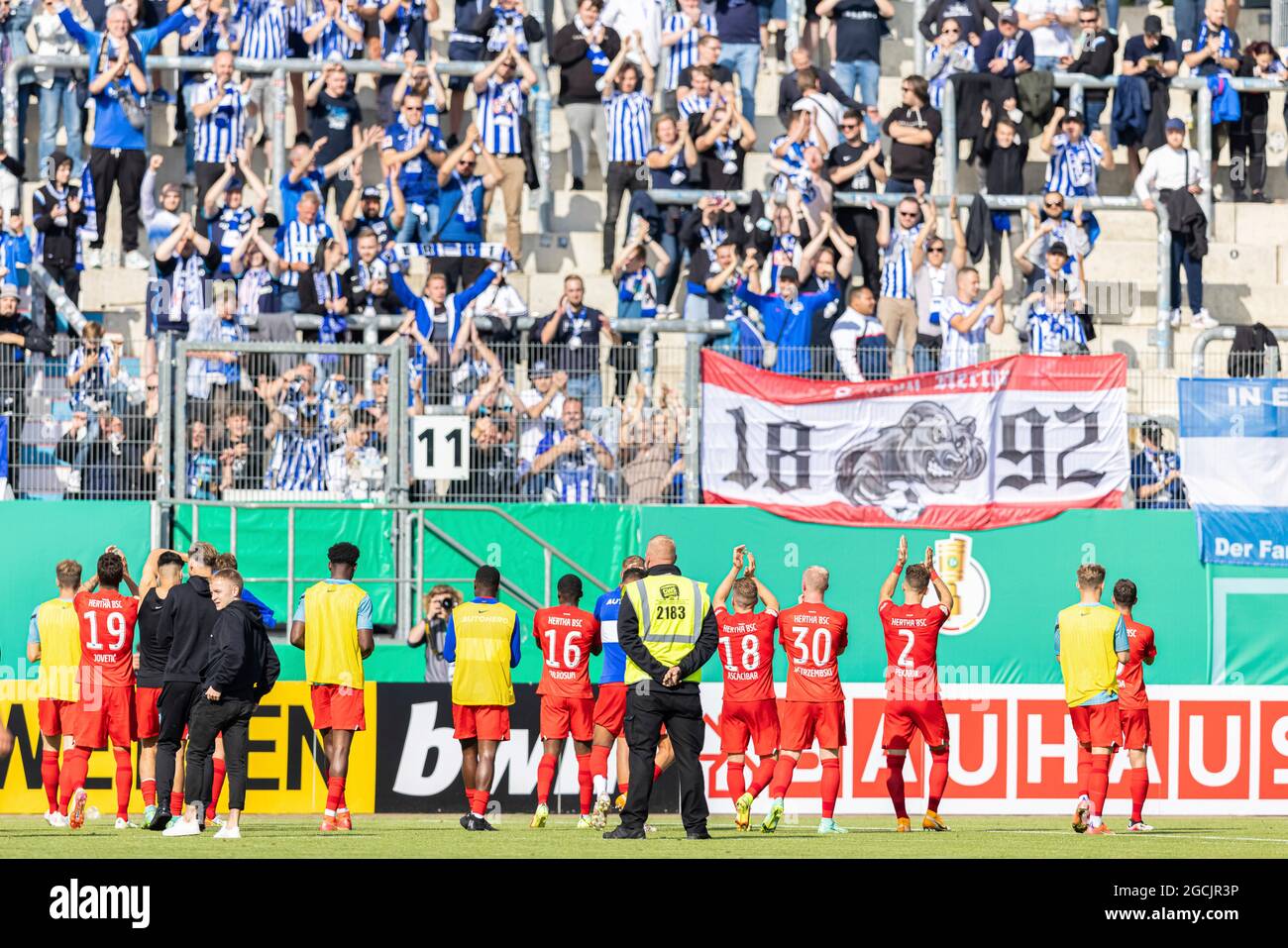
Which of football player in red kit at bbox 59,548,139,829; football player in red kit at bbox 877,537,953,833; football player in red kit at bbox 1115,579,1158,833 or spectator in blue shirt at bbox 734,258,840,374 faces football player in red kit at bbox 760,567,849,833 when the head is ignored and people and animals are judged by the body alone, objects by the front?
the spectator in blue shirt

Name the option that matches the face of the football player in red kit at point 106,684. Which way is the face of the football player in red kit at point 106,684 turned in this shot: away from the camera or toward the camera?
away from the camera

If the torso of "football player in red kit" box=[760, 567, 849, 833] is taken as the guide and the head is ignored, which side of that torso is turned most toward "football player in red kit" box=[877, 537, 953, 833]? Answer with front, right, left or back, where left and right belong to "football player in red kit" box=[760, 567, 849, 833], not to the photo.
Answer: right

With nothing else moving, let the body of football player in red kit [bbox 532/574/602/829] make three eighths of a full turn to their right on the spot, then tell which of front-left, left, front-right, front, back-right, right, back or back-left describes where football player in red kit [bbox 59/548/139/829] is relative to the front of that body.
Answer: back-right

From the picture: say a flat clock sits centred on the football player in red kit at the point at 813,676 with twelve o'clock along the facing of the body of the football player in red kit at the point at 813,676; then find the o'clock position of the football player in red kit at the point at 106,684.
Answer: the football player in red kit at the point at 106,684 is roughly at 9 o'clock from the football player in red kit at the point at 813,676.

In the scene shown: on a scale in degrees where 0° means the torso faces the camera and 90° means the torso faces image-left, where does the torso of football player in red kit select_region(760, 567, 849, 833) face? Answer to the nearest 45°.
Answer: approximately 180°

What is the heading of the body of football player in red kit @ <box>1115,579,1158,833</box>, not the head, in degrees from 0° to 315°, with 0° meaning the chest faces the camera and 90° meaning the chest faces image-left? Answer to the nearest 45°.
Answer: approximately 225°

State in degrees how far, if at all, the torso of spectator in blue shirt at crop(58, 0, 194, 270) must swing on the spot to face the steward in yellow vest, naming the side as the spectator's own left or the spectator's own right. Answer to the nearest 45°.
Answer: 0° — they already face them

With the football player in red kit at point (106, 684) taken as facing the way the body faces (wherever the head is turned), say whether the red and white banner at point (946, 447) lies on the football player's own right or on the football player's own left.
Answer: on the football player's own right

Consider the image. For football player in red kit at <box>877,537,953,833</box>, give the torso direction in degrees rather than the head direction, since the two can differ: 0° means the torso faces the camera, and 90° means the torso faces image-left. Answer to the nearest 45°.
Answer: approximately 180°

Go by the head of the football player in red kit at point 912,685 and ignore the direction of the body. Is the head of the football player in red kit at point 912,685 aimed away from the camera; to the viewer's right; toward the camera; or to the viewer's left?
away from the camera
